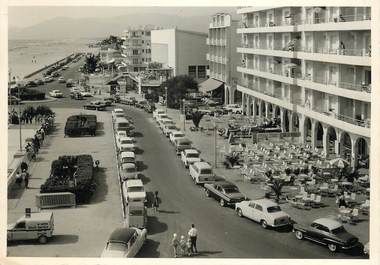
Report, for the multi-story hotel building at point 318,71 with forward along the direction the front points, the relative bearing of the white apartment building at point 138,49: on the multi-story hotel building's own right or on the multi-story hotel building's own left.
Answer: on the multi-story hotel building's own right

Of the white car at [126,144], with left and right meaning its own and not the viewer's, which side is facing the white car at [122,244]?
front

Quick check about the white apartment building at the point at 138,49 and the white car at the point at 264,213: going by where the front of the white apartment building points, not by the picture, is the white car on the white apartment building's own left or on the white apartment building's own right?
on the white apartment building's own left

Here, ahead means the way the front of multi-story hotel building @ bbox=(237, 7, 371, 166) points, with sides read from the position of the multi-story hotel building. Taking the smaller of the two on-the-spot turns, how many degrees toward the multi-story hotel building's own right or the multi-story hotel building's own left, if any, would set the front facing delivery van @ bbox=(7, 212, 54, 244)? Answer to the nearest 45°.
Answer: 0° — it already faces it

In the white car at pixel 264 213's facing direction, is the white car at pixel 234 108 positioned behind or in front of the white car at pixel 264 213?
in front

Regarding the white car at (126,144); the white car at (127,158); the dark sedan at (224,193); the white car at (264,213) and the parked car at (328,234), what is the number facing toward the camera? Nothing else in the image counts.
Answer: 2

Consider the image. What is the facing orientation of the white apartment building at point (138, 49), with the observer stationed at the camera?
facing the viewer and to the left of the viewer

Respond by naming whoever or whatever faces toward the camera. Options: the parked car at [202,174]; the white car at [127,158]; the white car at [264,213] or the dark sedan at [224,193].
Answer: the white car at [127,158]

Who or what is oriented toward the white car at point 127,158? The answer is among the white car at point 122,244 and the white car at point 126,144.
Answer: the white car at point 126,144
